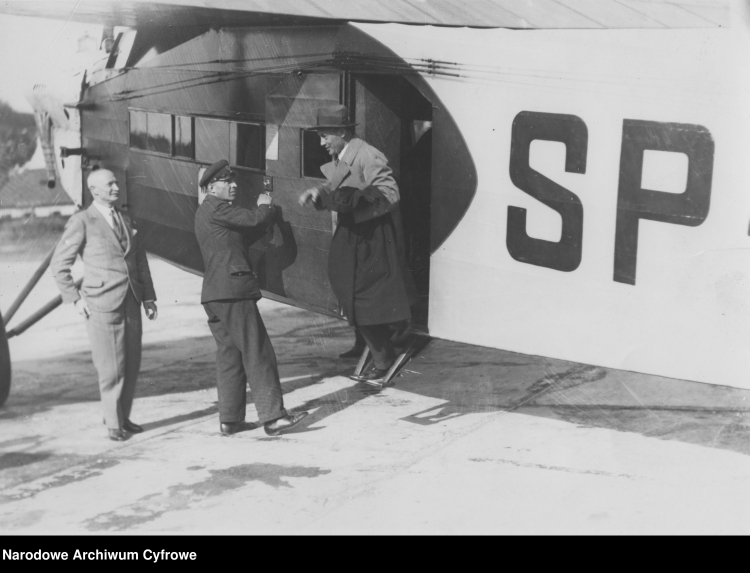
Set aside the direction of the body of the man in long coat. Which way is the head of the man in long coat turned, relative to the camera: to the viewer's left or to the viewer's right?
to the viewer's left

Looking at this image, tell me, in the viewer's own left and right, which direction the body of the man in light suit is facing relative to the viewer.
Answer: facing the viewer and to the right of the viewer

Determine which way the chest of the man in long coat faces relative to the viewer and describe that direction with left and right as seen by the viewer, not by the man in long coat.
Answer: facing the viewer and to the left of the viewer

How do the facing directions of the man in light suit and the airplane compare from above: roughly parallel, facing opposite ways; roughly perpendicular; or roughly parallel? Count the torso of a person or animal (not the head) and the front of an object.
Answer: roughly parallel, facing opposite ways

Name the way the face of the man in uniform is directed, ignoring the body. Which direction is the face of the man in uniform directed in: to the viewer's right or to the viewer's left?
to the viewer's right

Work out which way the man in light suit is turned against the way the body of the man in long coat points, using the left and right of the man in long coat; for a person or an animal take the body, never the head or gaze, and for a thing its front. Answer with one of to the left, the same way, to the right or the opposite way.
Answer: to the left

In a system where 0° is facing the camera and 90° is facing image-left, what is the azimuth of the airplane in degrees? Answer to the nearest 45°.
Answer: approximately 135°

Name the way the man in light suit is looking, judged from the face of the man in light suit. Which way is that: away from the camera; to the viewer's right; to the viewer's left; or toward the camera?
to the viewer's right

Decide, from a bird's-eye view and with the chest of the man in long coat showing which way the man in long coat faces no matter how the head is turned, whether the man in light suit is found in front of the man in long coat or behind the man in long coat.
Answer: in front

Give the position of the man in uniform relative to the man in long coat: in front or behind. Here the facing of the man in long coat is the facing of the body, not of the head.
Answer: in front

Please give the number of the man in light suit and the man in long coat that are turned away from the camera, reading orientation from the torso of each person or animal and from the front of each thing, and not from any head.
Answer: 0
